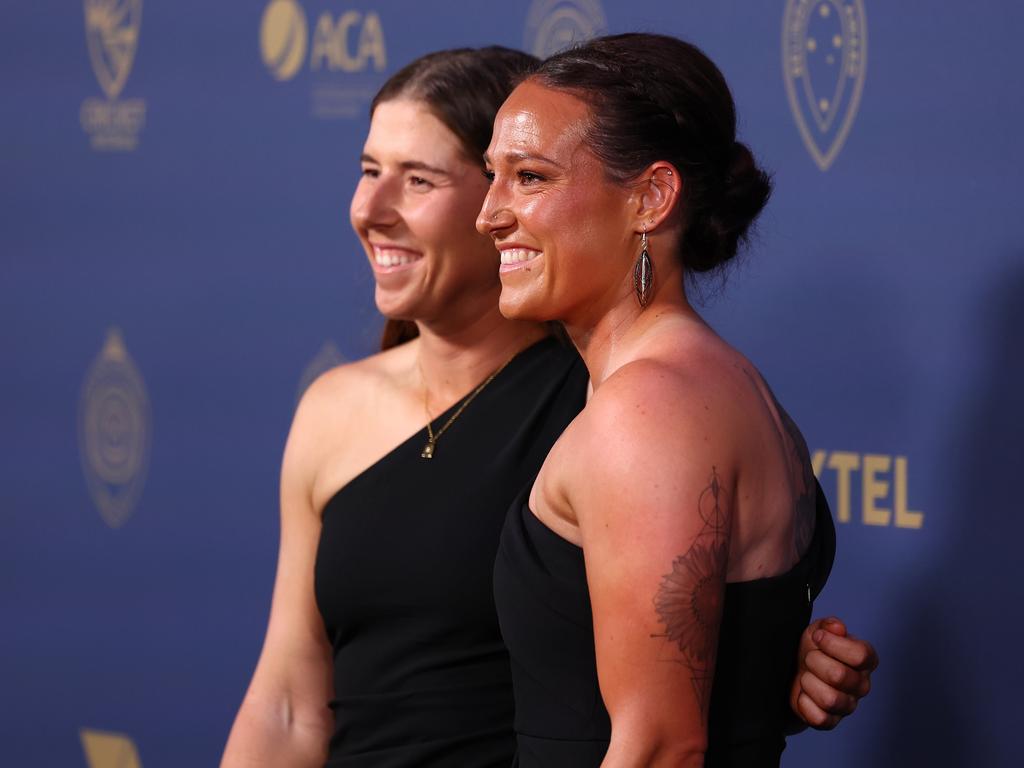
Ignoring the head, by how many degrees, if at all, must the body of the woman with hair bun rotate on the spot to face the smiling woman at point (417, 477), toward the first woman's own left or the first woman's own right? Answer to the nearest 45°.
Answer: approximately 45° to the first woman's own right

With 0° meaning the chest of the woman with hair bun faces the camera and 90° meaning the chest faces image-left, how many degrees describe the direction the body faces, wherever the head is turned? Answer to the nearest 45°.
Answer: approximately 90°

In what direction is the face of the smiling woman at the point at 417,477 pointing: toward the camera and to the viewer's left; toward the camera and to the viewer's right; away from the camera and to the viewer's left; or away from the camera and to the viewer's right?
toward the camera and to the viewer's left
